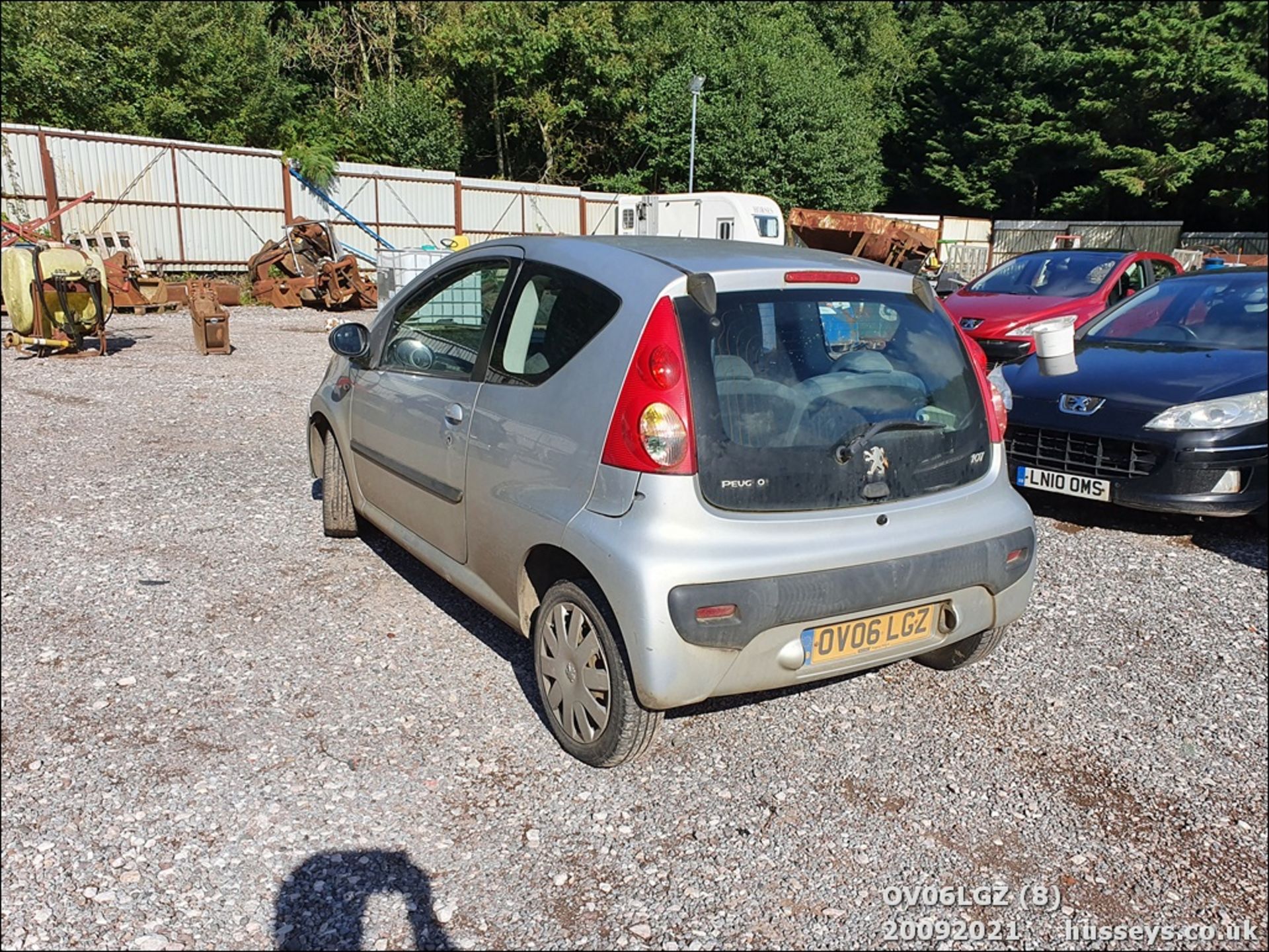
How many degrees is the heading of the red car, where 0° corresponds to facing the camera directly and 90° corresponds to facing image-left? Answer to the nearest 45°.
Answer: approximately 45°

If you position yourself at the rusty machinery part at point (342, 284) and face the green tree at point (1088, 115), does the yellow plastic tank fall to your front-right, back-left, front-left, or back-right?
back-right

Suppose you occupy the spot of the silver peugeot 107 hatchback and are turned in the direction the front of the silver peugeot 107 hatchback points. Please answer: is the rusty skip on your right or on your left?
on your right

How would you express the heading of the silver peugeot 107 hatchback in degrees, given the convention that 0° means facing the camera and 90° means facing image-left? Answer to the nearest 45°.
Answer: approximately 135°

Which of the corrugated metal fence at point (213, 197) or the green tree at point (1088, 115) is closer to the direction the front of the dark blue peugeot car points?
the corrugated metal fence

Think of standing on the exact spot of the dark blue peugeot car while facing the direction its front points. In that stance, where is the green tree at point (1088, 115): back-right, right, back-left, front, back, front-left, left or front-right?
back-right
